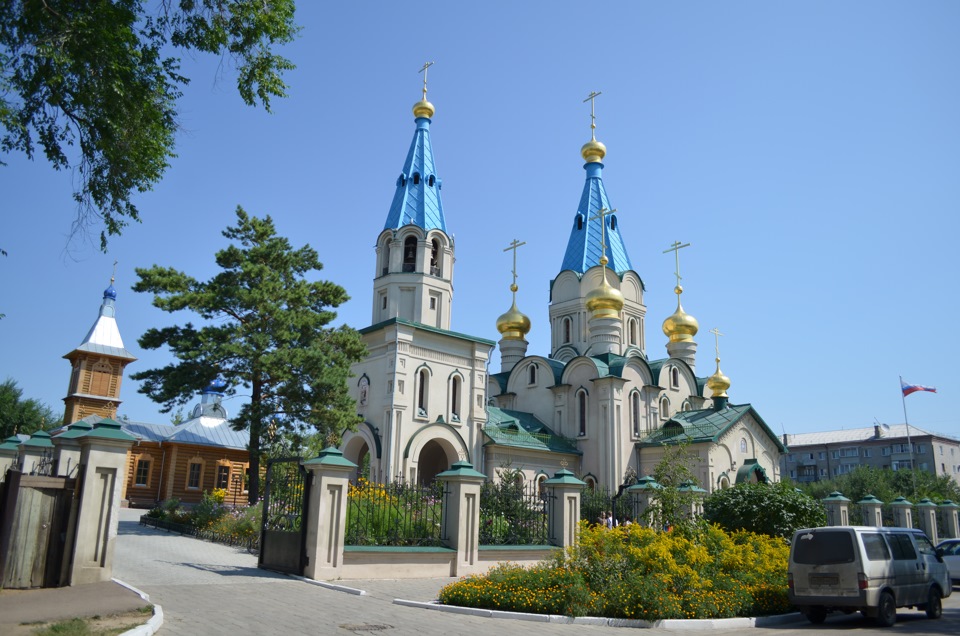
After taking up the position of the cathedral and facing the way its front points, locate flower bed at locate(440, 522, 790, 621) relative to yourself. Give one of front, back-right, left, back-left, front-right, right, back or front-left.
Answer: front-left

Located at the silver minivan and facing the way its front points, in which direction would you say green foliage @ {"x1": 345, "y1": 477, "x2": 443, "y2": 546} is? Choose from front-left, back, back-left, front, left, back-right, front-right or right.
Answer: back-left

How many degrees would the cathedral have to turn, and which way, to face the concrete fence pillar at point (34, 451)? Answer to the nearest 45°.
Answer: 0° — it already faces it

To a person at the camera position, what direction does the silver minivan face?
facing away from the viewer and to the right of the viewer

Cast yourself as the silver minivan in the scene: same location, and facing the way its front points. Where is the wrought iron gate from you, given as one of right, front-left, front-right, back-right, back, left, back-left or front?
back-left

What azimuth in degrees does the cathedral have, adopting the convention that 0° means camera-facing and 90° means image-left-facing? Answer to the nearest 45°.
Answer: approximately 45°

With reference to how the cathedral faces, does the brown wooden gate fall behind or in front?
in front

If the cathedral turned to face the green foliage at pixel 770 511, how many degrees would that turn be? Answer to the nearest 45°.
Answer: approximately 45° to its left

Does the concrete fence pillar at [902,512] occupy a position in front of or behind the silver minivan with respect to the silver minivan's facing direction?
in front

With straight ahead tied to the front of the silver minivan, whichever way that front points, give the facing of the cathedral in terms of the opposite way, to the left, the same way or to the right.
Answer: the opposite way

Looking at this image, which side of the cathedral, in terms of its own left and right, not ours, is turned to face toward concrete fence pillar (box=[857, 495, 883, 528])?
left

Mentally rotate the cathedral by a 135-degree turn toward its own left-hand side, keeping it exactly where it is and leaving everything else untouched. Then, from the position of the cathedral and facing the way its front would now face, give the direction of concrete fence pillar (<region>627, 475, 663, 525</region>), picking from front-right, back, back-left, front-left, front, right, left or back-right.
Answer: right

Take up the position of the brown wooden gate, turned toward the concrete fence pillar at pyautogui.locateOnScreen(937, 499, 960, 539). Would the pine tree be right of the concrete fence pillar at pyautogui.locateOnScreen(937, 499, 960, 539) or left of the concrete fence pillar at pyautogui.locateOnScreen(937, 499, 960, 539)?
left

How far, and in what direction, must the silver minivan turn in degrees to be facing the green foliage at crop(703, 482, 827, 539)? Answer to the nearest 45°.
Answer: approximately 45° to its left
